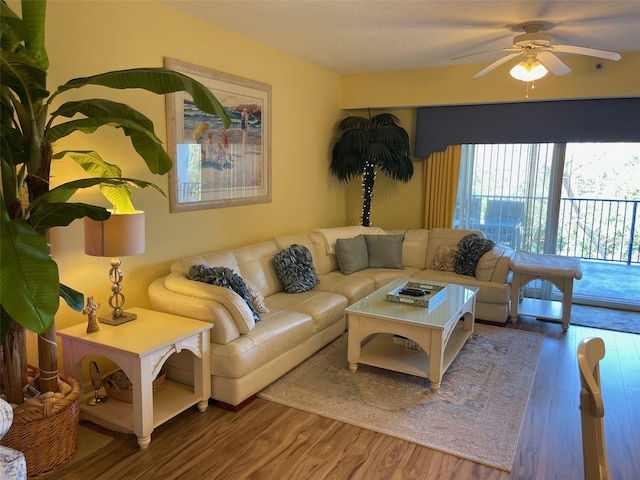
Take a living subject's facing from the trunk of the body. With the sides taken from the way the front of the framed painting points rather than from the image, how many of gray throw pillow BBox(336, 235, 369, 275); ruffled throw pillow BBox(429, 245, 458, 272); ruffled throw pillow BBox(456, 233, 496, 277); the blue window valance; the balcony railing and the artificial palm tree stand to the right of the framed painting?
0

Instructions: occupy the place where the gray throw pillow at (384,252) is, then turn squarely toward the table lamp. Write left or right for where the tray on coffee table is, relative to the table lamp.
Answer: left

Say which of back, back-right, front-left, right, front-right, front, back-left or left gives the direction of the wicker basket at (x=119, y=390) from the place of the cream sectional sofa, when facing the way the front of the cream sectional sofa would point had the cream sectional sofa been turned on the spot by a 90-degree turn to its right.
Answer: front

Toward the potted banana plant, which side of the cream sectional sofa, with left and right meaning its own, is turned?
right

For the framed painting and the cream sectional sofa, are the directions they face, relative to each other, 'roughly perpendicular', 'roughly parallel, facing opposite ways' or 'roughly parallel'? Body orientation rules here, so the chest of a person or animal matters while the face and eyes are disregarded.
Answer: roughly parallel

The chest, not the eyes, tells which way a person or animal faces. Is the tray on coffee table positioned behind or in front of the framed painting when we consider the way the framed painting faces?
in front

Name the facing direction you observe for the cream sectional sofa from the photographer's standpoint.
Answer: facing the viewer and to the right of the viewer

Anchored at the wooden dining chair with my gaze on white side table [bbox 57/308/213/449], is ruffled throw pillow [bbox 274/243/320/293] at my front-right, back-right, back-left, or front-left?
front-right

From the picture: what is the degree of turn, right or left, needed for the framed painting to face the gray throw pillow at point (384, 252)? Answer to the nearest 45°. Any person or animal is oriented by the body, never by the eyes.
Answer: approximately 45° to its left

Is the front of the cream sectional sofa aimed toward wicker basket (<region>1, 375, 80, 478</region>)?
no

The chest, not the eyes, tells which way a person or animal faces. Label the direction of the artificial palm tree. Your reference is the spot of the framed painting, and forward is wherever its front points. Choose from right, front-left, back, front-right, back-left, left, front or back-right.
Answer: left
